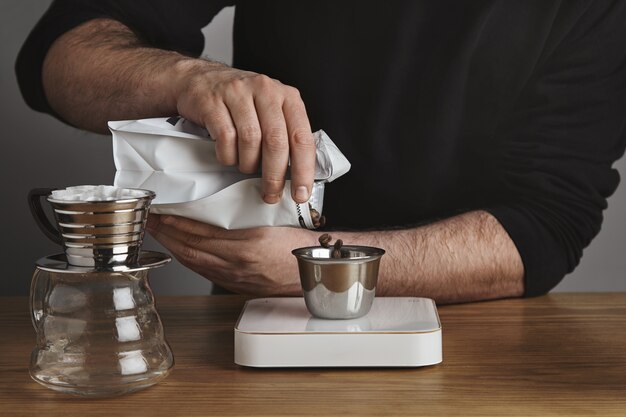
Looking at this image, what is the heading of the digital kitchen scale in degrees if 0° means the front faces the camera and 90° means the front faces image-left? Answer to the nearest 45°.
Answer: approximately 180°

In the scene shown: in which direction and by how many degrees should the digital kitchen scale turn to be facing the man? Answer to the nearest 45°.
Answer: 0° — it already faces them
